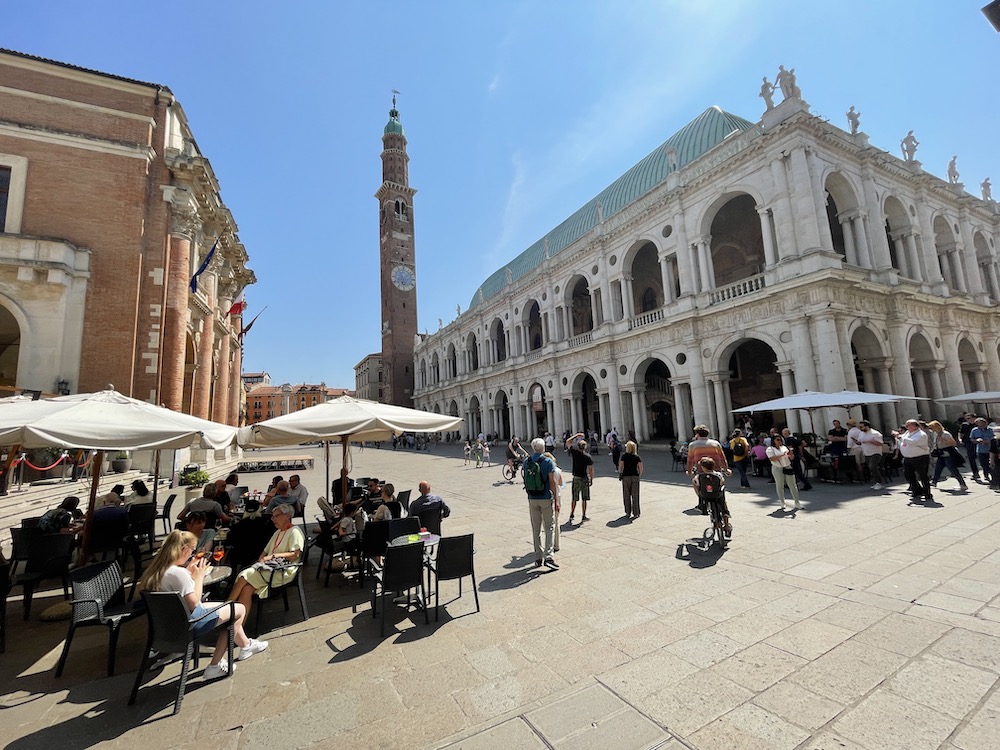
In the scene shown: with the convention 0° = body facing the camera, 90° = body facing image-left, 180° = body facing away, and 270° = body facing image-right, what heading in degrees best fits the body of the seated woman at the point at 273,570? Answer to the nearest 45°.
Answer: approximately 45°

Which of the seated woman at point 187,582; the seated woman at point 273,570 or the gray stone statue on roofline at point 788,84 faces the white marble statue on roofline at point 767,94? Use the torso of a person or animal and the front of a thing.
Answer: the seated woman at point 187,582

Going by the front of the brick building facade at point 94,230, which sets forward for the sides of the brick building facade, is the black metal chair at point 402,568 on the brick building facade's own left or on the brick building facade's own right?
on the brick building facade's own right

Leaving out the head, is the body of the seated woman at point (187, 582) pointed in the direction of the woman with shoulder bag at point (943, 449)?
yes

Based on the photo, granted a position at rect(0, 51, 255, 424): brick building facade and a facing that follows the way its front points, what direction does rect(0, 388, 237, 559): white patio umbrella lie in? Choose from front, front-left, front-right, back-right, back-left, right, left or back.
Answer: right

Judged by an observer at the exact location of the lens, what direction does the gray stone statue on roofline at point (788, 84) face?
facing the viewer

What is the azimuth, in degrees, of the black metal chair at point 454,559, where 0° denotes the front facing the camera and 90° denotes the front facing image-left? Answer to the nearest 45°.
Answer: approximately 135°

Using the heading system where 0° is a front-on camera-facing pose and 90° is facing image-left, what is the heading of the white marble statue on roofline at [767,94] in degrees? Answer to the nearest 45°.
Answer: approximately 45°

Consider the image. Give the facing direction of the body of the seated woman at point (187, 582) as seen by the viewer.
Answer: to the viewer's right

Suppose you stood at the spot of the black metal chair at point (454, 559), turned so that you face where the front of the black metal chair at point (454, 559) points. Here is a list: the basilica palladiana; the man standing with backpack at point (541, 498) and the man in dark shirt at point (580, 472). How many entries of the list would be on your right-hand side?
3

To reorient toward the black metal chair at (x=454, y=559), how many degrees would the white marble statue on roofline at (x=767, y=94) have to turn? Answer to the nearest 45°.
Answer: approximately 45° to its left

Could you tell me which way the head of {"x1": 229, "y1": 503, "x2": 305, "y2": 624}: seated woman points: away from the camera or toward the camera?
toward the camera

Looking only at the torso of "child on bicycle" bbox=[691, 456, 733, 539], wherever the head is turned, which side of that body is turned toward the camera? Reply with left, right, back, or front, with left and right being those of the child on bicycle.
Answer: back

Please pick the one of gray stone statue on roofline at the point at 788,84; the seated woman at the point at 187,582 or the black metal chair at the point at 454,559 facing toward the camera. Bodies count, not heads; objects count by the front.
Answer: the gray stone statue on roofline
